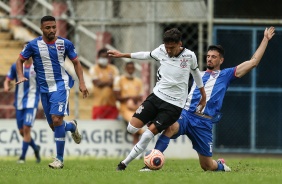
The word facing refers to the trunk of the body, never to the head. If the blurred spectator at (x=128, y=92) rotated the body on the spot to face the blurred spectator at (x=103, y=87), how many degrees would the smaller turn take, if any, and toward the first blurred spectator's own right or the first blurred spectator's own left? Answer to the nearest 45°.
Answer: approximately 90° to the first blurred spectator's own right

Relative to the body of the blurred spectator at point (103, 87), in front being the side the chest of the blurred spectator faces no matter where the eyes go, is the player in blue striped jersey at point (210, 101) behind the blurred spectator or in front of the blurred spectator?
in front

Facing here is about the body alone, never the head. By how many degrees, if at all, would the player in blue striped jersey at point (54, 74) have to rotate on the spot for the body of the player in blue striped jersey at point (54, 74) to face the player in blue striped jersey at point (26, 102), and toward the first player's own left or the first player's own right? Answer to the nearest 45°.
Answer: approximately 180°

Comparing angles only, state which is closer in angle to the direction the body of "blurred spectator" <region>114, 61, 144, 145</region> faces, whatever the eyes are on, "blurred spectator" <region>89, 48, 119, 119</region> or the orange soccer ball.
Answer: the orange soccer ball

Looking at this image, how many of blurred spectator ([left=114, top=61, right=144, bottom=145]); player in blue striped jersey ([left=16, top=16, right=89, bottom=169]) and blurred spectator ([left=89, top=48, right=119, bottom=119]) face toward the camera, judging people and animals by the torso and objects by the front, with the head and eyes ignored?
3

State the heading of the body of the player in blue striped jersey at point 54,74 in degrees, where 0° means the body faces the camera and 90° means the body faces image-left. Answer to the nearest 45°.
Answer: approximately 0°

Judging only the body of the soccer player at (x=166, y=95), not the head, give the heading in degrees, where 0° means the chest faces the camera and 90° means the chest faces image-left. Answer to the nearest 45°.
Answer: approximately 0°
